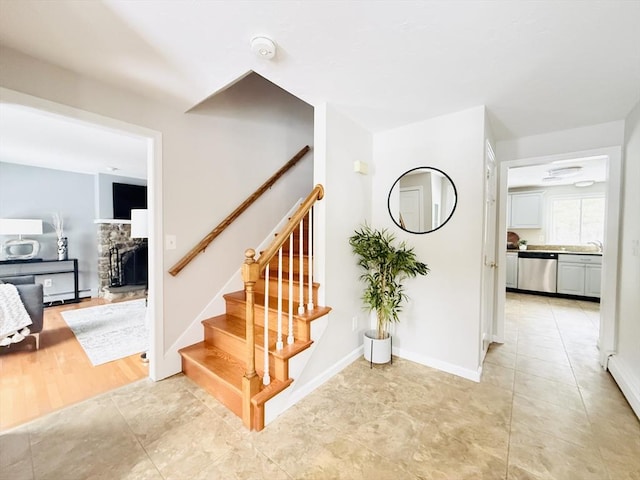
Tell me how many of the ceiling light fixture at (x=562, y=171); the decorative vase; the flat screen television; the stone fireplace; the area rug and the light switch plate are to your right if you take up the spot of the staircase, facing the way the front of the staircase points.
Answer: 5

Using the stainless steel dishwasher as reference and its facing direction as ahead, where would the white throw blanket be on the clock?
The white throw blanket is roughly at 1 o'clock from the stainless steel dishwasher.

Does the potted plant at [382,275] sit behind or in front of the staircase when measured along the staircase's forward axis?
behind

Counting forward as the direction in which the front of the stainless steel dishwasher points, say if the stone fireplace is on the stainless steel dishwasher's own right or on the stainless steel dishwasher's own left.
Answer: on the stainless steel dishwasher's own right

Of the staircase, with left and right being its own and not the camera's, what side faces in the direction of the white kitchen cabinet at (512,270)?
back

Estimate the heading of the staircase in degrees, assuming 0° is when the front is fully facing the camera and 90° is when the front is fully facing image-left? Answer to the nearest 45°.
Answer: approximately 45°

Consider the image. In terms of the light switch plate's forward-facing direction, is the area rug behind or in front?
behind
